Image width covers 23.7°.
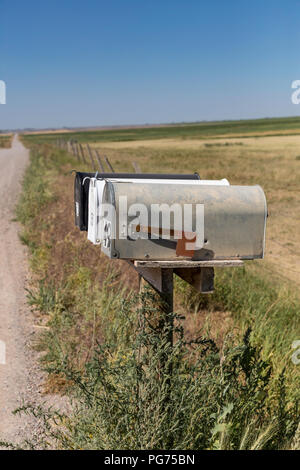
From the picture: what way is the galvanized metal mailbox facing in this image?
to the viewer's left
